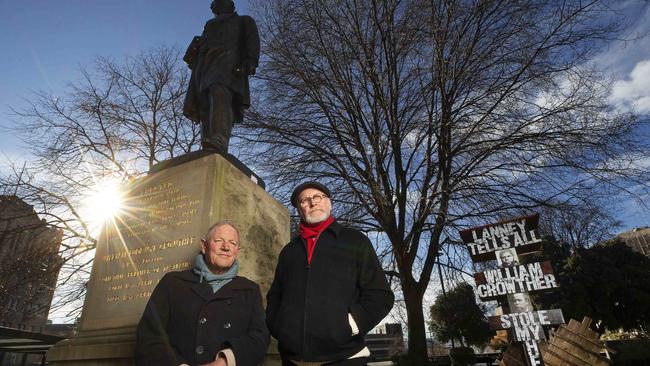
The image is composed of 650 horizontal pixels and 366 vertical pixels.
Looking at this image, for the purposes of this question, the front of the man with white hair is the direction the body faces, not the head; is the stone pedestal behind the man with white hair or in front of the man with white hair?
behind

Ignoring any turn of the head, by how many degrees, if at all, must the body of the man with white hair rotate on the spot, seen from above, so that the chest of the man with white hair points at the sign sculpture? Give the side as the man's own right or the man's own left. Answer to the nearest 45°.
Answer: approximately 135° to the man's own left

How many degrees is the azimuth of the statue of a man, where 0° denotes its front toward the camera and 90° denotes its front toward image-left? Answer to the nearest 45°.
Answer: approximately 45°

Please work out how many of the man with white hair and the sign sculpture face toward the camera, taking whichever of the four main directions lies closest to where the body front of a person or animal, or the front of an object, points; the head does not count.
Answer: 2

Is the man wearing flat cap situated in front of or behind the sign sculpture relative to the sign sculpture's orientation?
in front

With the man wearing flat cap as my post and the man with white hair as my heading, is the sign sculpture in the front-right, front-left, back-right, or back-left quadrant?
back-right

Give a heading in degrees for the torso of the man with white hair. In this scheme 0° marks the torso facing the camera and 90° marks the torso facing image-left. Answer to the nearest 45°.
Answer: approximately 0°
